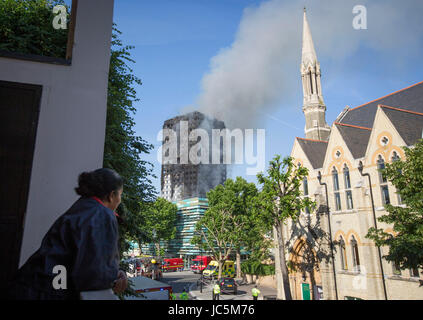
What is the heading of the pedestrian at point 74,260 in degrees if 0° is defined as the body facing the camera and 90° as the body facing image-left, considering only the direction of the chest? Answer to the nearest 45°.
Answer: approximately 225°

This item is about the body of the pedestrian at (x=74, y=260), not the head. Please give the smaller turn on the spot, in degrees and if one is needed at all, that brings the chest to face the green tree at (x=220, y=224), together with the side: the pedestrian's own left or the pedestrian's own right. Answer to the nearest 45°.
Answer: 0° — they already face it

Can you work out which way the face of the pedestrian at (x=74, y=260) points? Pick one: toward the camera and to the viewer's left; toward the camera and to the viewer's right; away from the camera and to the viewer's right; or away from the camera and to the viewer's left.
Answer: away from the camera and to the viewer's right

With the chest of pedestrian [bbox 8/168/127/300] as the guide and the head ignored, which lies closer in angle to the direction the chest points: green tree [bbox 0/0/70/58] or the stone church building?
the stone church building

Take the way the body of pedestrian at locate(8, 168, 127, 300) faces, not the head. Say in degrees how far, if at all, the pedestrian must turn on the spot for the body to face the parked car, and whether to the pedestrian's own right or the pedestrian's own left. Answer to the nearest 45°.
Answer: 0° — they already face it

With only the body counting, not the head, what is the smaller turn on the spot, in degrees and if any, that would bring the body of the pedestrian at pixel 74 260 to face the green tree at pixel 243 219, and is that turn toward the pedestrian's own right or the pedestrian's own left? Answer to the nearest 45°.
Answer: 0° — they already face it

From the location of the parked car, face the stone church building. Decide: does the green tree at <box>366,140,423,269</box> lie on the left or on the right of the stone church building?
right
